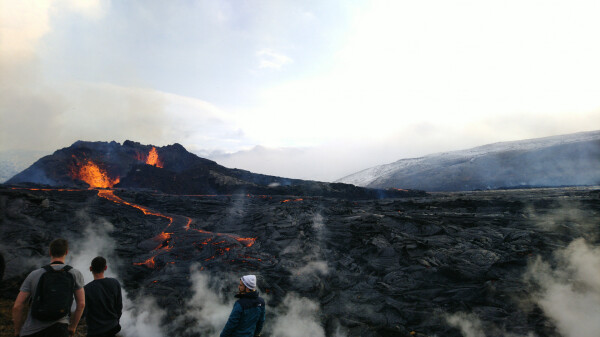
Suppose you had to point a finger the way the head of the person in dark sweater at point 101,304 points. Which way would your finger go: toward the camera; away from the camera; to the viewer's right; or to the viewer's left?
away from the camera

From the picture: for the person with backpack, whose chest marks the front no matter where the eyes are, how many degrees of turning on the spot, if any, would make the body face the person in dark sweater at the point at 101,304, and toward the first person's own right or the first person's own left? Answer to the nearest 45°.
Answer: approximately 45° to the first person's own right

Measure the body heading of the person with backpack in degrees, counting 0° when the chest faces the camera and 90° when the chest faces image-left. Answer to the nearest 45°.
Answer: approximately 180°

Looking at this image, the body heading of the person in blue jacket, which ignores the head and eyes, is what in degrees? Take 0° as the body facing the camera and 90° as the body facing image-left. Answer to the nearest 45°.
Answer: approximately 135°

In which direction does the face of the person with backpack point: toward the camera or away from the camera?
away from the camera
